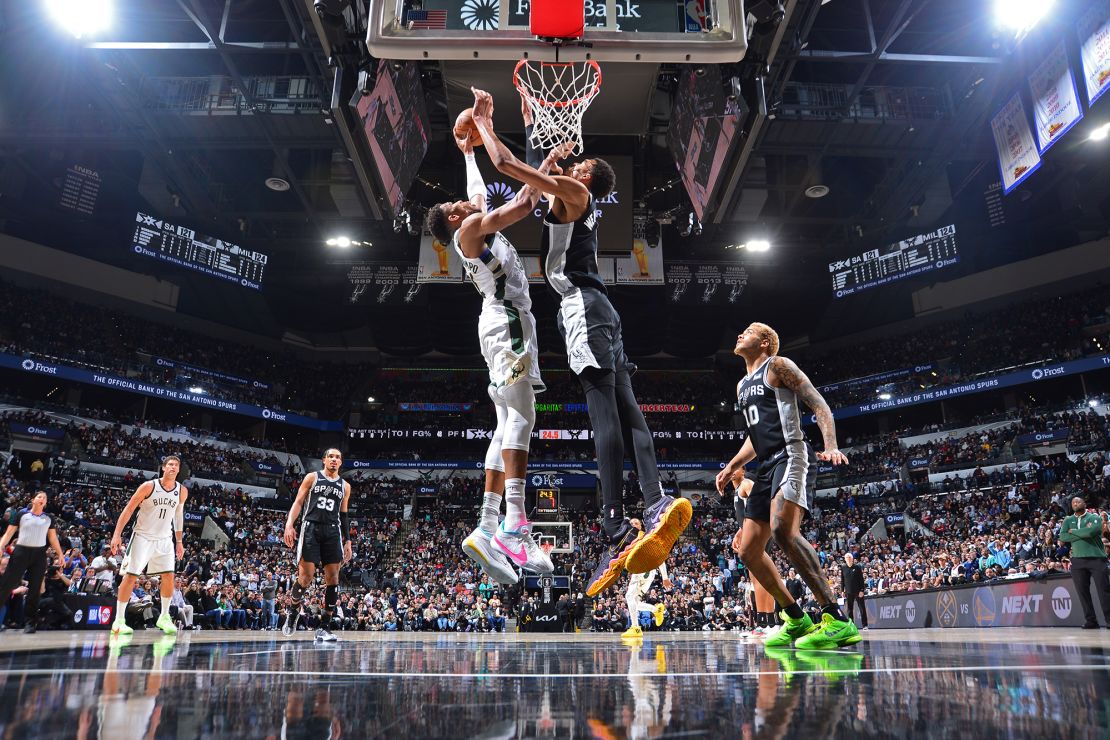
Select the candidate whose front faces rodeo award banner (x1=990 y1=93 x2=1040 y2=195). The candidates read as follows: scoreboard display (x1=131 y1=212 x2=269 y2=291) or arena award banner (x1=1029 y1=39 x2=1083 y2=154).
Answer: the scoreboard display

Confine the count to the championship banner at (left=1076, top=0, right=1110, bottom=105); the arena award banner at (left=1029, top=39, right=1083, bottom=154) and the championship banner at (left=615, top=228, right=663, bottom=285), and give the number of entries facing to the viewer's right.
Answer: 0

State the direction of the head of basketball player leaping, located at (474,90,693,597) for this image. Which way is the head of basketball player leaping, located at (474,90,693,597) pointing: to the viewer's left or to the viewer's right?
to the viewer's left

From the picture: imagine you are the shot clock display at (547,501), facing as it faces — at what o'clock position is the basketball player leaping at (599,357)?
The basketball player leaping is roughly at 12 o'clock from the shot clock display.

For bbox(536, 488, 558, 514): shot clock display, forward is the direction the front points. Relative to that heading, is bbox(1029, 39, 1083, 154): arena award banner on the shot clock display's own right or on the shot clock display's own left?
on the shot clock display's own left

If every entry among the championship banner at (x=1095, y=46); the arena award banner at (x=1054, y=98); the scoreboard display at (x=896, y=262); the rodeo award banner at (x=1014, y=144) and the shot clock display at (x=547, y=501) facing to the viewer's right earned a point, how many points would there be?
0

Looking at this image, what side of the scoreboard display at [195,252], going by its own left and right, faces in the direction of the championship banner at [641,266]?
left

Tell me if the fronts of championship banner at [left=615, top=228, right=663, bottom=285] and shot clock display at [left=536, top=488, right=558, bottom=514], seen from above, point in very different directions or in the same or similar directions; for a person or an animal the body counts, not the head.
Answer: same or similar directions

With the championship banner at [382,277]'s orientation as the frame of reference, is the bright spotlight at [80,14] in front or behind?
in front

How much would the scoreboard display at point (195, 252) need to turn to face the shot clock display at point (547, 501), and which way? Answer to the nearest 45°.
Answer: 0° — it already faces it

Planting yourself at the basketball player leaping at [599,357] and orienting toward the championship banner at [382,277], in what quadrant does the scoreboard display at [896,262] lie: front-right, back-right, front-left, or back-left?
front-right

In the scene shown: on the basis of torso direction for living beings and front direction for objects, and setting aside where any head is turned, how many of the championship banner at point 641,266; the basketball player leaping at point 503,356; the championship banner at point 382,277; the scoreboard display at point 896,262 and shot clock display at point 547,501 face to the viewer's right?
1

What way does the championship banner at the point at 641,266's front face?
toward the camera

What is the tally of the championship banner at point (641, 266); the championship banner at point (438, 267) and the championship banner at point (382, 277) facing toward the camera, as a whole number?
3

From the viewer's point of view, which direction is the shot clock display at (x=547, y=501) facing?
toward the camera

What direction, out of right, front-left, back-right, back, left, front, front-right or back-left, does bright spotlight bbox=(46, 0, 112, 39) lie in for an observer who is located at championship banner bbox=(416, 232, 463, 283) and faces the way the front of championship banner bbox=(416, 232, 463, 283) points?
front-right

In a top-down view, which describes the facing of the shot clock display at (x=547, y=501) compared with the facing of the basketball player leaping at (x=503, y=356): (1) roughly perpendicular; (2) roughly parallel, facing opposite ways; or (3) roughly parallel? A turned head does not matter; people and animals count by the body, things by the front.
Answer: roughly perpendicular

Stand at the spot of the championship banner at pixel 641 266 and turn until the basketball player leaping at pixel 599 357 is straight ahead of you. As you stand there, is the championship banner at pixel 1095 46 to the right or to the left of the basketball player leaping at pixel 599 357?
left

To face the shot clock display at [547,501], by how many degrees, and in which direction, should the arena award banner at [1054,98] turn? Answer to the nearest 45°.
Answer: approximately 45° to its right

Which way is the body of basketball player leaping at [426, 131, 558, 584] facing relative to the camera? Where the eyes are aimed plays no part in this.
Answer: to the viewer's right
